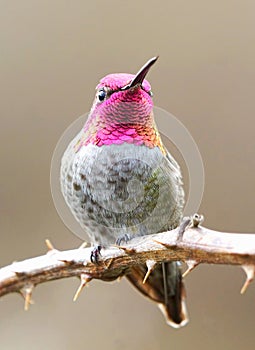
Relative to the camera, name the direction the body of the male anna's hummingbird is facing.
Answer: toward the camera
